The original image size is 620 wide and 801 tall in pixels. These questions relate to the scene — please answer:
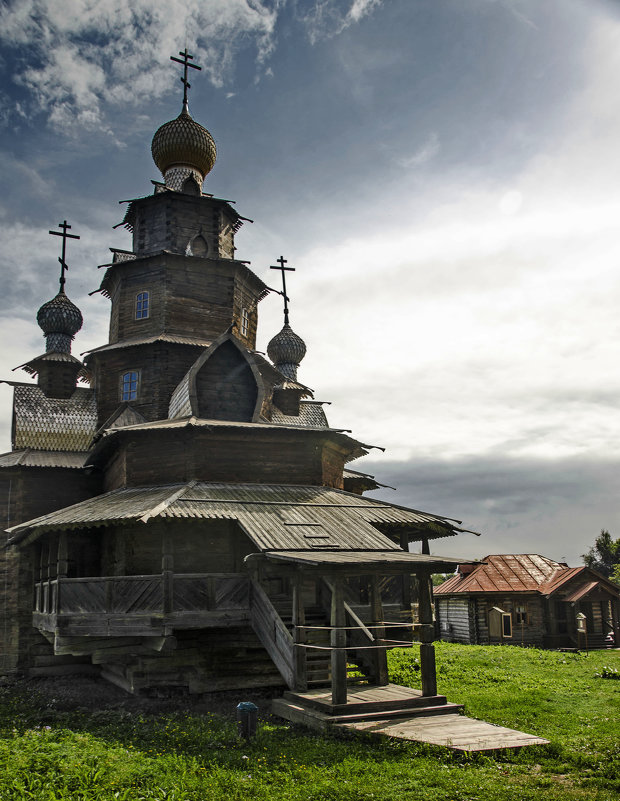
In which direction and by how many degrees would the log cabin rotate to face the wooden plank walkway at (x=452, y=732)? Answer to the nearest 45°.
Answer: approximately 45° to its right

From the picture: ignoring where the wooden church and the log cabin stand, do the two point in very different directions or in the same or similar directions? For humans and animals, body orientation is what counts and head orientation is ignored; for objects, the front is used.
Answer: same or similar directions

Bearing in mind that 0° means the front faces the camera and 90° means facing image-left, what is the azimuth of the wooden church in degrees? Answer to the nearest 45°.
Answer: approximately 315°

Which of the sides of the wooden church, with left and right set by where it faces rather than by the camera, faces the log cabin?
left

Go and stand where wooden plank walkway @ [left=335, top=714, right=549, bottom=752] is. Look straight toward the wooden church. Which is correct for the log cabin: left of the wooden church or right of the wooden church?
right

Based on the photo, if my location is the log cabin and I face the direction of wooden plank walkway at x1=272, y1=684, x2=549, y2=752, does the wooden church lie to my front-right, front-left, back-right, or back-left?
front-right

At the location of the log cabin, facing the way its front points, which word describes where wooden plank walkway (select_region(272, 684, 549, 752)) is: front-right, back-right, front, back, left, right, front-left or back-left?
front-right

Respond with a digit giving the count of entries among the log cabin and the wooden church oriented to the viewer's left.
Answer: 0

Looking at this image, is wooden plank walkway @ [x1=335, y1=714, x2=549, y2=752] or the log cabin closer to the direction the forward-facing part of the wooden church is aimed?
the wooden plank walkway

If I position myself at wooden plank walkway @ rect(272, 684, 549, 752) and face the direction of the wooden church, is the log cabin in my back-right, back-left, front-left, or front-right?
front-right

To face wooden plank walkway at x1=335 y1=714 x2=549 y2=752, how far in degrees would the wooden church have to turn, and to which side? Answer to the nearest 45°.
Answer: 0° — it already faces it
